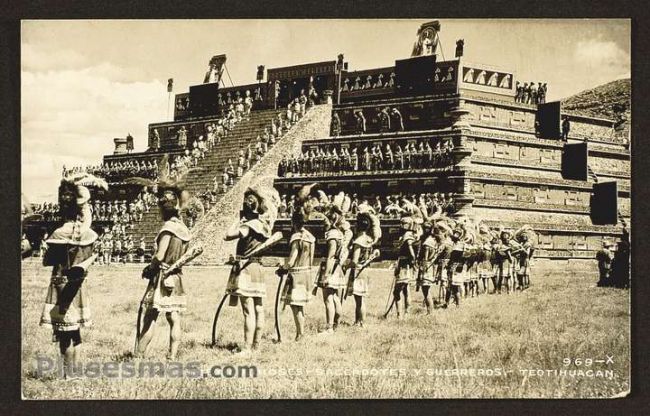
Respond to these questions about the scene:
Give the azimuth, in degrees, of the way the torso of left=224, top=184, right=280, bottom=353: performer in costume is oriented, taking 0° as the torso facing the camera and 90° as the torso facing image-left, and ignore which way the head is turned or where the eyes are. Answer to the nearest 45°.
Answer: approximately 45°

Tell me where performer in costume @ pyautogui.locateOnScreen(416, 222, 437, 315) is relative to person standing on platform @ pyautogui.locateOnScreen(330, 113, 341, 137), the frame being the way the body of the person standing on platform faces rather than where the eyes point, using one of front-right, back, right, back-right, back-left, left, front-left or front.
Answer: front-left

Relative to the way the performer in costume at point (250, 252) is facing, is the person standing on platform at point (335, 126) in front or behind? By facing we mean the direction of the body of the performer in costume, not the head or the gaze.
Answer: behind
